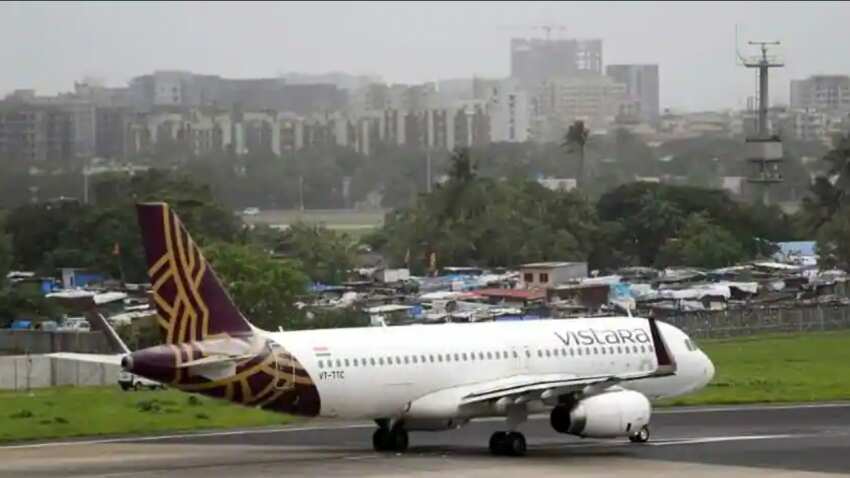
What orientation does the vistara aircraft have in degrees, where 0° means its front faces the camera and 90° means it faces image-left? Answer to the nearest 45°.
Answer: approximately 225°
